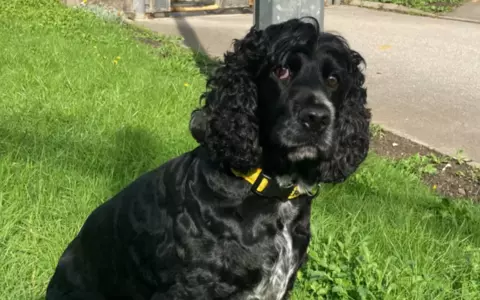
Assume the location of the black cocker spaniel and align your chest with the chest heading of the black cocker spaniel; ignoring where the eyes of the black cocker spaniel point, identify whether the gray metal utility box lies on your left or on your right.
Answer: on your left

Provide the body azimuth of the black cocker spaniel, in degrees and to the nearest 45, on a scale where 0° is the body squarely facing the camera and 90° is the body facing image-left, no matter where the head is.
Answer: approximately 315°
